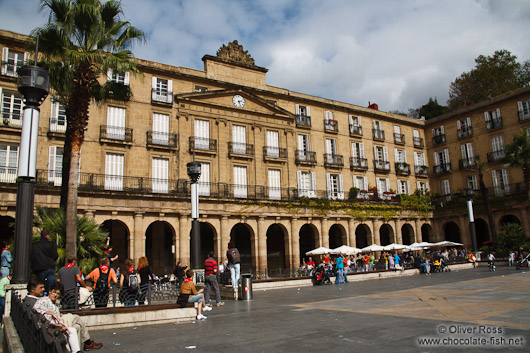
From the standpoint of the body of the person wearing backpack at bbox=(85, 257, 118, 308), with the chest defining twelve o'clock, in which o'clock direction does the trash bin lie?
The trash bin is roughly at 2 o'clock from the person wearing backpack.

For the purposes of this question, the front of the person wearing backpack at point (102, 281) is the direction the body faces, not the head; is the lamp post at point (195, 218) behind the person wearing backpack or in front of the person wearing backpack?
in front

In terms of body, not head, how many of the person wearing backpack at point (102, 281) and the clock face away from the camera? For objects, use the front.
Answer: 1

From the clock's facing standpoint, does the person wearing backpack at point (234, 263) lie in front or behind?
in front

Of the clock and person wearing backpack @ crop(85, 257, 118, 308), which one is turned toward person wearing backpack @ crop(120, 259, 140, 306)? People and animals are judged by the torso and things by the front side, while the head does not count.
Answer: the clock

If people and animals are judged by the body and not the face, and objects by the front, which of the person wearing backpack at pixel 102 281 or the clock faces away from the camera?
the person wearing backpack

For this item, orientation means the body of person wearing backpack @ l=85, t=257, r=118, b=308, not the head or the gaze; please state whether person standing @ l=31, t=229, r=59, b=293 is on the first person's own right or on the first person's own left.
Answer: on the first person's own left

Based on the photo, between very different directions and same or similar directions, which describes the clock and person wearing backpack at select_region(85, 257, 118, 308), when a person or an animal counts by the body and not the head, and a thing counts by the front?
very different directions

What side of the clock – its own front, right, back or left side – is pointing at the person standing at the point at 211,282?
front

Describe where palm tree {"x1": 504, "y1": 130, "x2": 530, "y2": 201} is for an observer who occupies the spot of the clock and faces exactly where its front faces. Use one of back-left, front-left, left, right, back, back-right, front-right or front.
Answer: left

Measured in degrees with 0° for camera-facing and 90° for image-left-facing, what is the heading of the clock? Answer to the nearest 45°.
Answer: approximately 0°

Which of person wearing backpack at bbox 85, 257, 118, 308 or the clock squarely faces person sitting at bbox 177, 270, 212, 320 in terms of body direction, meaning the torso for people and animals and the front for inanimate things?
the clock

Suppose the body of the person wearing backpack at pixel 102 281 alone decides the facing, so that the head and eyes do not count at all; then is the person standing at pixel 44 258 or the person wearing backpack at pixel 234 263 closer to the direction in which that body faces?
the person wearing backpack

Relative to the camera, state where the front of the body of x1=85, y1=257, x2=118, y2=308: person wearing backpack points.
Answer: away from the camera
